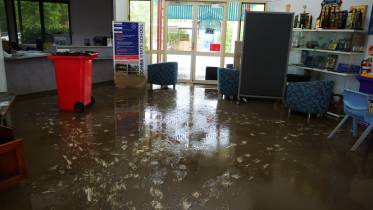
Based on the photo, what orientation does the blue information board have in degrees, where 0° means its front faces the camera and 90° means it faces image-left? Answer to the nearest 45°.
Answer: approximately 0°

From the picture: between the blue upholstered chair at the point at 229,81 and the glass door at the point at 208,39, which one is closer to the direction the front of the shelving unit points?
the blue upholstered chair

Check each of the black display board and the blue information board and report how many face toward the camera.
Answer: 2

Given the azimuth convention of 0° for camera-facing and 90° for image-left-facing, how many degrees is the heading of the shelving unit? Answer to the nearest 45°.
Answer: approximately 45°

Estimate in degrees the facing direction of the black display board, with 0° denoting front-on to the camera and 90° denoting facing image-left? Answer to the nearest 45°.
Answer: approximately 0°

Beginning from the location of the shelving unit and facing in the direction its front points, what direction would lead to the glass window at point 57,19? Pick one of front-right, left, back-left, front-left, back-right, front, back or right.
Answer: front-right

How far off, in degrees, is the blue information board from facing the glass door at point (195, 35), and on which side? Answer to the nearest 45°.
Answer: approximately 135° to its left

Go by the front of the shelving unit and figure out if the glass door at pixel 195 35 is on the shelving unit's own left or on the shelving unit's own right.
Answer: on the shelving unit's own right
